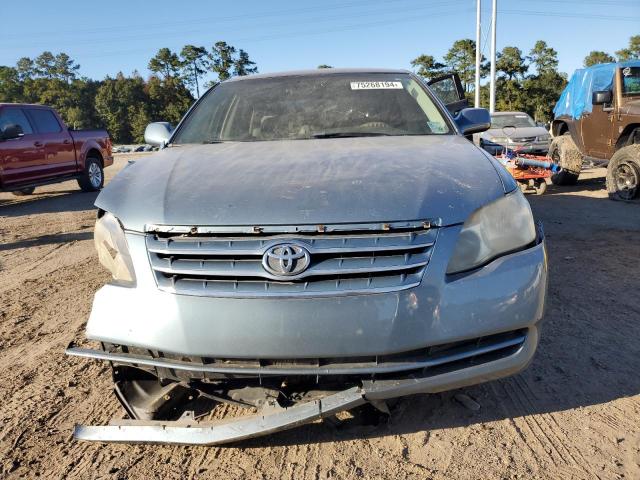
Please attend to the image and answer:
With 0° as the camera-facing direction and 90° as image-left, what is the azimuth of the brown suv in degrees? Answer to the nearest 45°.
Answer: approximately 315°

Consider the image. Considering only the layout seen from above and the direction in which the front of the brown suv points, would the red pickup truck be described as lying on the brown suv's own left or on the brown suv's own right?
on the brown suv's own right
